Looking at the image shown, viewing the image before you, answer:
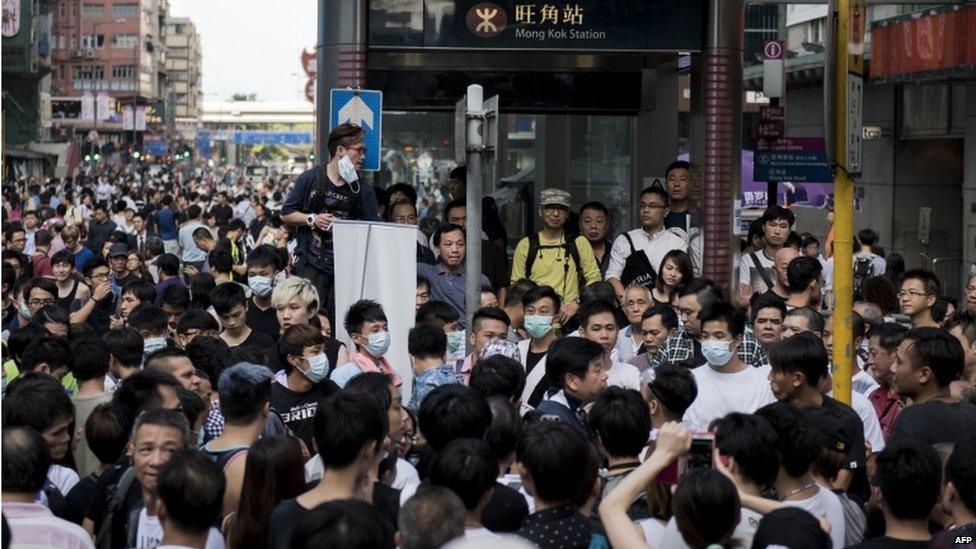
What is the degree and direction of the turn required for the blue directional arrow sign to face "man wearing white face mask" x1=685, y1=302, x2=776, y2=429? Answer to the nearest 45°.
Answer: approximately 45° to its left

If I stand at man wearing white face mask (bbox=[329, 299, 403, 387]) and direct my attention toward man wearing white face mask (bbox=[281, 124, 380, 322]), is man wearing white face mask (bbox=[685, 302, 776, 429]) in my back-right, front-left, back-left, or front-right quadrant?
back-right

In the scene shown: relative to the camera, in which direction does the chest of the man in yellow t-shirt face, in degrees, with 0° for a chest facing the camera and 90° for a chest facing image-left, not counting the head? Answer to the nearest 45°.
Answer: approximately 0°

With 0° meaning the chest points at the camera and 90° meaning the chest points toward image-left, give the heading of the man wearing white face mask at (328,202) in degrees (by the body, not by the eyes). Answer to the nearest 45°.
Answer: approximately 315°

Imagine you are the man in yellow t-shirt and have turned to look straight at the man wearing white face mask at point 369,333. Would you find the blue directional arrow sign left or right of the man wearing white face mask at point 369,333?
right

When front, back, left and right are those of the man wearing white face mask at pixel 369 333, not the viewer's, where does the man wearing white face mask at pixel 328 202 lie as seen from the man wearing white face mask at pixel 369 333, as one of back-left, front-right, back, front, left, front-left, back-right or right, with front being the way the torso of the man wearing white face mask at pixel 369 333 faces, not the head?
back-left

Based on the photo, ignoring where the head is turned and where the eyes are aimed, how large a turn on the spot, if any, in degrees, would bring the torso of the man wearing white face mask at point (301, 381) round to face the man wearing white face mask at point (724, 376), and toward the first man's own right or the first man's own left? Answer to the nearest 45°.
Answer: approximately 45° to the first man's own left

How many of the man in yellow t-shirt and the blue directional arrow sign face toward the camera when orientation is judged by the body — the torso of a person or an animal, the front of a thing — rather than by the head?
2
